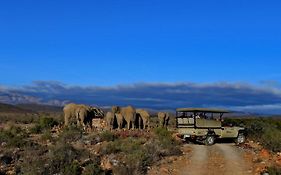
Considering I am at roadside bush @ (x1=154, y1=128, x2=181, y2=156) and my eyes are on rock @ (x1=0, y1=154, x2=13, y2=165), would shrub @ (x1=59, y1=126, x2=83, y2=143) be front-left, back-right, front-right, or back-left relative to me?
front-right

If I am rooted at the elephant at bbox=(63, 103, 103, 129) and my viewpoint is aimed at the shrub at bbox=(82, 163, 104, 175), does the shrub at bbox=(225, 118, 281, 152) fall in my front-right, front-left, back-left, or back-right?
front-left
